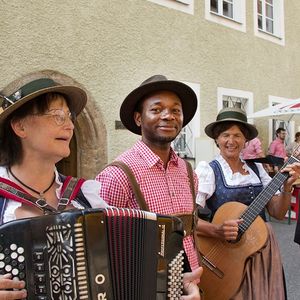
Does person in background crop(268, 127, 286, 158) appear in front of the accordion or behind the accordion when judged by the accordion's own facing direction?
behind

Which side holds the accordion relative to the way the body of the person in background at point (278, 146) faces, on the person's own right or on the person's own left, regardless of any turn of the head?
on the person's own right

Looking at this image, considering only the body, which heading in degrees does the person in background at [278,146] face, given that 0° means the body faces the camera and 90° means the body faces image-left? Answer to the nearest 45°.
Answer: approximately 315°

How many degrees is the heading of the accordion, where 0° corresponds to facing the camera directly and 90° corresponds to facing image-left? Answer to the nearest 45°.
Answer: approximately 0°
